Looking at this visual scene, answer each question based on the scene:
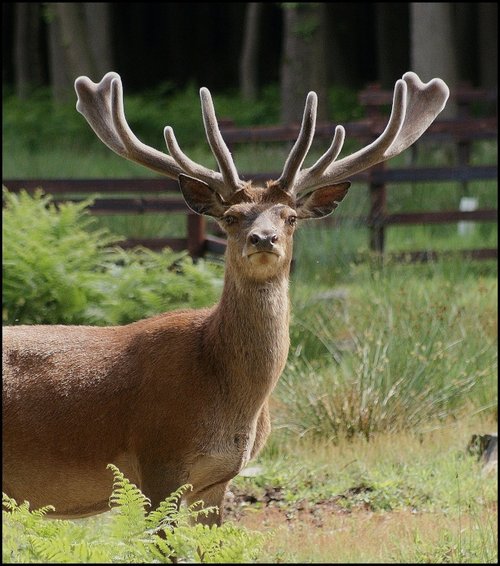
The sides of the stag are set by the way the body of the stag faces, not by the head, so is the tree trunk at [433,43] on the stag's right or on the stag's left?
on the stag's left

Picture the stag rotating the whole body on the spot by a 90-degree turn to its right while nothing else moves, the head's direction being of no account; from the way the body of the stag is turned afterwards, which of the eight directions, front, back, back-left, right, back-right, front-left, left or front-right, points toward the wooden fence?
back-right

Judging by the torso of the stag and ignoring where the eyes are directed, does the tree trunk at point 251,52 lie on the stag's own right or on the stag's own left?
on the stag's own left

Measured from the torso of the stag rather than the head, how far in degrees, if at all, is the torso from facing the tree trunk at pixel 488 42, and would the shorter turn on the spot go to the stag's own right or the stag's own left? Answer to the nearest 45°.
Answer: approximately 135° to the stag's own left

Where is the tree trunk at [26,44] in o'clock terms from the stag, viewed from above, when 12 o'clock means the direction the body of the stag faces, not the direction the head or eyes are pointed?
The tree trunk is roughly at 7 o'clock from the stag.

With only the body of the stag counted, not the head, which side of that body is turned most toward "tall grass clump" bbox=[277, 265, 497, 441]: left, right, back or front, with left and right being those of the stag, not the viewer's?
left

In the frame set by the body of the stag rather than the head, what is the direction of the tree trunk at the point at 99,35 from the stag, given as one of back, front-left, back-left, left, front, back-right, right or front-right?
back-left
